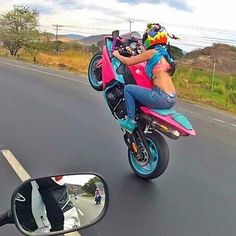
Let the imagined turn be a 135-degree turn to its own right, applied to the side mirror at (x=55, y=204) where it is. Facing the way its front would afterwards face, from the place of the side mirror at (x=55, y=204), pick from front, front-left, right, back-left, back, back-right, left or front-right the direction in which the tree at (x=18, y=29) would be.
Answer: front-right

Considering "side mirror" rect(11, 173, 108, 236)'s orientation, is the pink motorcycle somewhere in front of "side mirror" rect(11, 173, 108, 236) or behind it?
behind

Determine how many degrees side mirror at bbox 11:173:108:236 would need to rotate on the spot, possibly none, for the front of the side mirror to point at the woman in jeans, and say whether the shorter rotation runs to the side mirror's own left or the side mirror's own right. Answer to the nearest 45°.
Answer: approximately 180°

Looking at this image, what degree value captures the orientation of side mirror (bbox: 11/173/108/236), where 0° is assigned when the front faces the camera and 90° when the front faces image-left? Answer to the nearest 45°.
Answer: approximately 0°
